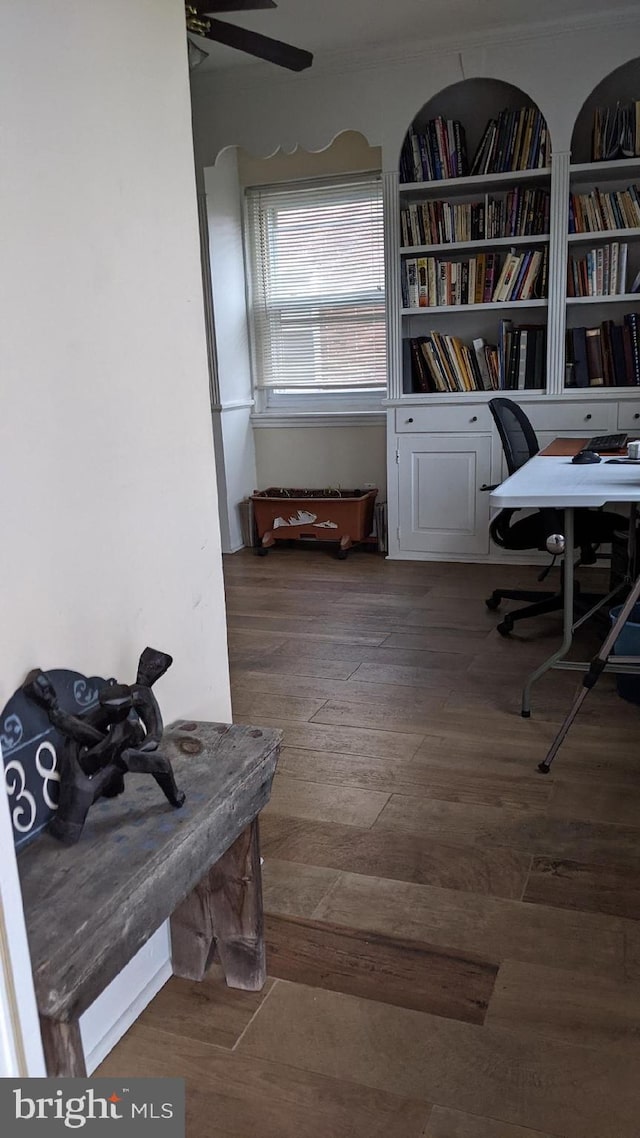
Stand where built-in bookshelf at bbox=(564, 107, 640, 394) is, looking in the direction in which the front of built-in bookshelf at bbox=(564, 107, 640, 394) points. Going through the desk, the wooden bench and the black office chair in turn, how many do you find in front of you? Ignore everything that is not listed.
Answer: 3

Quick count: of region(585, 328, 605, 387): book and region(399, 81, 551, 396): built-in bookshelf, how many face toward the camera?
2

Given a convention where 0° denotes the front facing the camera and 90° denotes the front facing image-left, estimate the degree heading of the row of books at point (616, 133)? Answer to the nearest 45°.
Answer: approximately 0°

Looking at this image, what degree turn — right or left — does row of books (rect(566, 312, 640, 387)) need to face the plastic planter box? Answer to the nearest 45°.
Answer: approximately 90° to its right

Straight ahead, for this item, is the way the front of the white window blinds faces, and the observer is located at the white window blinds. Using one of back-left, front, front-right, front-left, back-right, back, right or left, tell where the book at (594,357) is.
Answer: front-left

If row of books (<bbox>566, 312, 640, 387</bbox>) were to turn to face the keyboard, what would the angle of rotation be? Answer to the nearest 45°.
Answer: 0° — it already faces it
